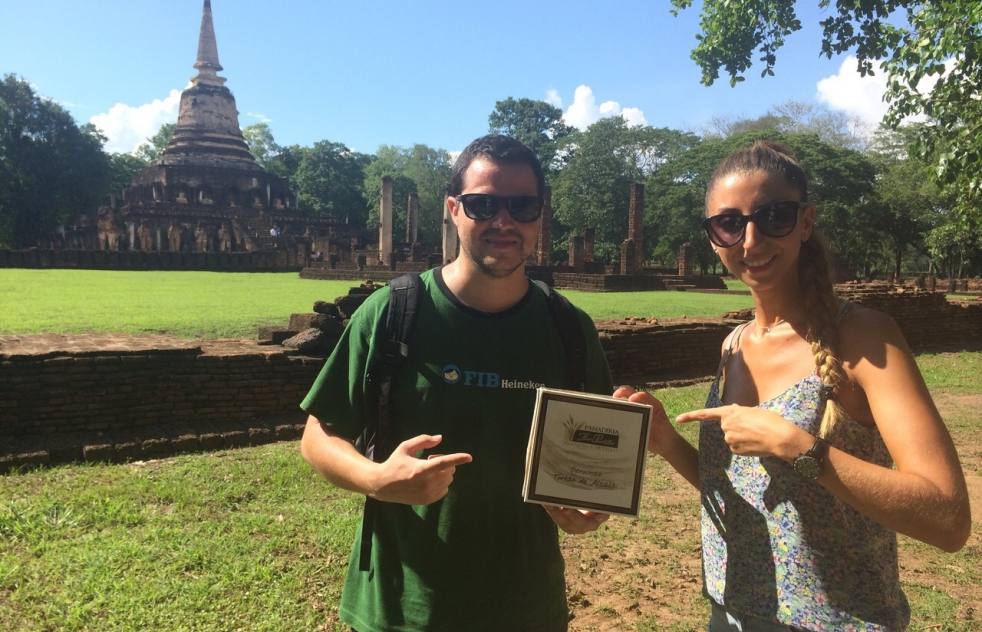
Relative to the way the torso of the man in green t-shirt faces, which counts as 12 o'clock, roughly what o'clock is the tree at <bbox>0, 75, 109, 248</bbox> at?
The tree is roughly at 5 o'clock from the man in green t-shirt.

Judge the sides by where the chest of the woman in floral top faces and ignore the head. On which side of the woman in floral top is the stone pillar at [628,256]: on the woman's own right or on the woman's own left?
on the woman's own right

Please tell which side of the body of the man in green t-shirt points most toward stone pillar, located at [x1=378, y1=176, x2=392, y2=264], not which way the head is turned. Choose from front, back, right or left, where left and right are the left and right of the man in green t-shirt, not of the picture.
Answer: back

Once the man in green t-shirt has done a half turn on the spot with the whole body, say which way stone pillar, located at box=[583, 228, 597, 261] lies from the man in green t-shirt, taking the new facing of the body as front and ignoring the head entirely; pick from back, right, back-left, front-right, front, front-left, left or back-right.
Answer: front

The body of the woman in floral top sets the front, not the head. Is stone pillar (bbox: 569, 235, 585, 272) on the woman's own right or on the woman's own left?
on the woman's own right

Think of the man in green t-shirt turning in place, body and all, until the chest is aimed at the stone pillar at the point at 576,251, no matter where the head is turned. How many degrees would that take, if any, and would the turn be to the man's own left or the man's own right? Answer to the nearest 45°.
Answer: approximately 180°

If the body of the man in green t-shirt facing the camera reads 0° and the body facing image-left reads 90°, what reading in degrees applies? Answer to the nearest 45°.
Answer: approximately 0°

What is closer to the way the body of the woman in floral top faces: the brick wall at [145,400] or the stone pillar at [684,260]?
the brick wall

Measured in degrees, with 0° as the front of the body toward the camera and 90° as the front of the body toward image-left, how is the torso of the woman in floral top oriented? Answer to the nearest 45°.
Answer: approximately 45°

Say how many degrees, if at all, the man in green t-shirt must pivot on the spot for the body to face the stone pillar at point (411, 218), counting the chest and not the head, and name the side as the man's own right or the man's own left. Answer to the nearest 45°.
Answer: approximately 180°
